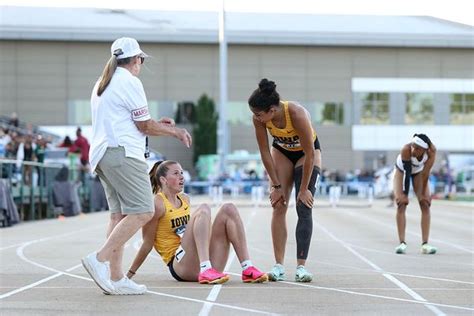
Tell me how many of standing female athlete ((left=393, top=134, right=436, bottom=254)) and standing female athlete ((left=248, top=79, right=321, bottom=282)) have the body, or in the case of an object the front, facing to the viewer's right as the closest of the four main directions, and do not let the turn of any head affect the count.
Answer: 0

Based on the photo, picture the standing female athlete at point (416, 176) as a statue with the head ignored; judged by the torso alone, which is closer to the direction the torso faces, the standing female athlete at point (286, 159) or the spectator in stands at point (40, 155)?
the standing female athlete

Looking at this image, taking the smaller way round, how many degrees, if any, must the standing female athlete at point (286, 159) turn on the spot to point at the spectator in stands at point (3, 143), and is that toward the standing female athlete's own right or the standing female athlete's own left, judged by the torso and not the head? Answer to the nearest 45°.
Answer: approximately 90° to the standing female athlete's own right

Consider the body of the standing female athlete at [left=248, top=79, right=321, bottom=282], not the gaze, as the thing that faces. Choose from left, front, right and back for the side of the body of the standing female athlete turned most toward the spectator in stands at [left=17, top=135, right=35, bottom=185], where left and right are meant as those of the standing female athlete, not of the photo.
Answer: right

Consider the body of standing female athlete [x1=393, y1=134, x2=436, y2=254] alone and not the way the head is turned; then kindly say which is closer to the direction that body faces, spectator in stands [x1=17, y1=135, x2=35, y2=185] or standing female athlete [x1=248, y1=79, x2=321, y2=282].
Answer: the standing female athlete

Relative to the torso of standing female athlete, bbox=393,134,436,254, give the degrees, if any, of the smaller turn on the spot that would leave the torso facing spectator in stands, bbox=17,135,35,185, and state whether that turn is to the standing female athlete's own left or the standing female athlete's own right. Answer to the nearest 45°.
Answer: approximately 135° to the standing female athlete's own right

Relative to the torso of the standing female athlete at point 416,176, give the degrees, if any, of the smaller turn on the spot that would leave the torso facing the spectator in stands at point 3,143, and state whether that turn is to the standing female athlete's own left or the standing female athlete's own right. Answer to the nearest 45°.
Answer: approximately 135° to the standing female athlete's own right

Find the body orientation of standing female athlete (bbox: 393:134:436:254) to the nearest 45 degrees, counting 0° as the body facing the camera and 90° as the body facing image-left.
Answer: approximately 0°
